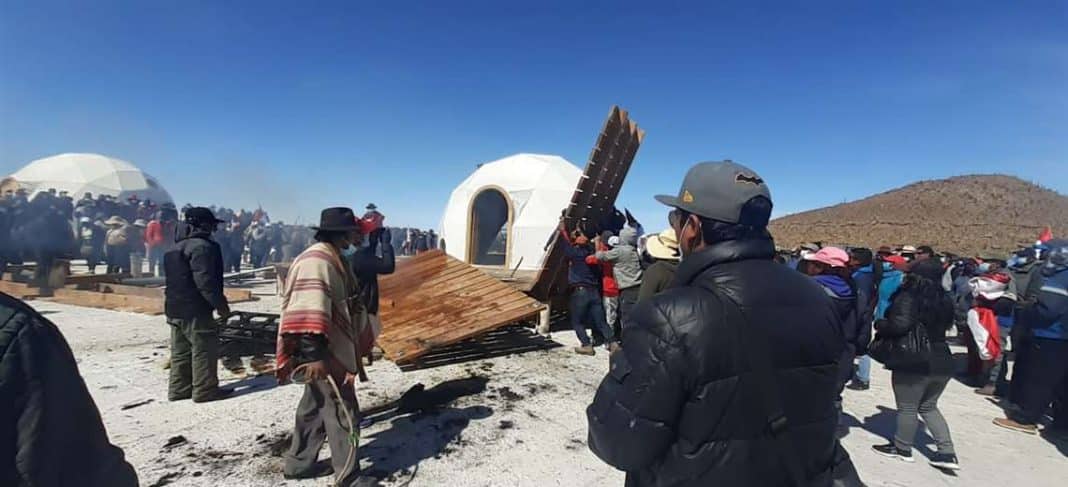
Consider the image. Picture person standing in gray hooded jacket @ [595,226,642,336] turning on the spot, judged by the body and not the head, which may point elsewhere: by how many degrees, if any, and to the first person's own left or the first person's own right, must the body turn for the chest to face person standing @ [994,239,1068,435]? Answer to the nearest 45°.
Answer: approximately 135° to the first person's own right

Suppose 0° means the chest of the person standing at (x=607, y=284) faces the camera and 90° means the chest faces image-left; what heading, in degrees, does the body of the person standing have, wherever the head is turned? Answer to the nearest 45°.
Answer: approximately 90°

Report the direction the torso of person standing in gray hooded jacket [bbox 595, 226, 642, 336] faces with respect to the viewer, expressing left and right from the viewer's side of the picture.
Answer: facing away from the viewer and to the left of the viewer

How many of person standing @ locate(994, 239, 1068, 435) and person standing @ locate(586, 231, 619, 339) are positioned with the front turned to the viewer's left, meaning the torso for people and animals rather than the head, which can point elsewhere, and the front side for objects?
2

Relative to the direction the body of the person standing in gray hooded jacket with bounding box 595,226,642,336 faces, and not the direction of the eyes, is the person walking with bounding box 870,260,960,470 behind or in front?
behind

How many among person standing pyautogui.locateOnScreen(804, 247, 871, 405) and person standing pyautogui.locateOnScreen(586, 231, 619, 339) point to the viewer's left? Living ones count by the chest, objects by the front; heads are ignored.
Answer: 2

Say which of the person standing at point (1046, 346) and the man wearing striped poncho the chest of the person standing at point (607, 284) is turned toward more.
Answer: the man wearing striped poncho

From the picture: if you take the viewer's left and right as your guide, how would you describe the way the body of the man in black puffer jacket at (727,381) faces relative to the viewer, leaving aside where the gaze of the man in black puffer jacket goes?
facing away from the viewer and to the left of the viewer

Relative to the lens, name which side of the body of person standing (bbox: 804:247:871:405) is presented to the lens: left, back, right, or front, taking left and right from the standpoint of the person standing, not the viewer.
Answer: left

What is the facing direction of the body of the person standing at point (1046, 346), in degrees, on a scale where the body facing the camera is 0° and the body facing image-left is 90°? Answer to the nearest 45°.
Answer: approximately 90°
